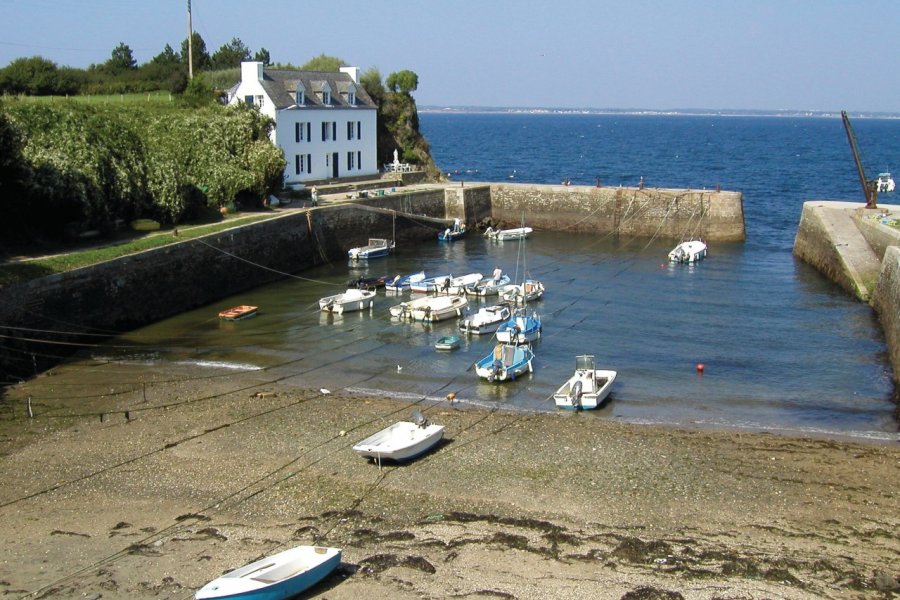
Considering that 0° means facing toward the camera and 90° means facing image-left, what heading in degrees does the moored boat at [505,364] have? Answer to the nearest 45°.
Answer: approximately 225°

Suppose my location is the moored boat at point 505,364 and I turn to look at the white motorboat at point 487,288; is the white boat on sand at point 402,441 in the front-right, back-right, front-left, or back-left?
back-left

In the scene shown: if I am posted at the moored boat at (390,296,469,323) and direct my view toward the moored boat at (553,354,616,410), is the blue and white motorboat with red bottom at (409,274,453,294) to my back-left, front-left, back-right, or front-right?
back-left

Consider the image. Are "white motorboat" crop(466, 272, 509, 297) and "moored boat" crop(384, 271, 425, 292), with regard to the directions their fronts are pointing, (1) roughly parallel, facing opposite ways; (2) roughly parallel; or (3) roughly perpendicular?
roughly parallel

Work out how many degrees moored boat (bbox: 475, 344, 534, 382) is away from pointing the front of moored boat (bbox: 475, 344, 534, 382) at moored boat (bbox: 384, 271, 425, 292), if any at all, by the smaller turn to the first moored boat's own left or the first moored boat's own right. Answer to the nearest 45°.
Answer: approximately 45° to the first moored boat's own left

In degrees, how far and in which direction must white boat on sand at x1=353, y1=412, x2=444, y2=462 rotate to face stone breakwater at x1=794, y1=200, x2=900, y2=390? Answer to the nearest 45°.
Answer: approximately 180°

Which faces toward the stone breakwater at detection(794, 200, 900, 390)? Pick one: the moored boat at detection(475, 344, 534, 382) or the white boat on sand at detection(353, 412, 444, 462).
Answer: the moored boat

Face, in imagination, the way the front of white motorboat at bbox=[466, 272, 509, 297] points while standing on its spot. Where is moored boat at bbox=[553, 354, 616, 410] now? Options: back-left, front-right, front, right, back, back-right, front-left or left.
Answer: back-right

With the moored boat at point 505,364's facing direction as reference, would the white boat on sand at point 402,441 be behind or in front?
behind

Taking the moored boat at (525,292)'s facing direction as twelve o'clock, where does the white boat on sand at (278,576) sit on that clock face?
The white boat on sand is roughly at 5 o'clock from the moored boat.

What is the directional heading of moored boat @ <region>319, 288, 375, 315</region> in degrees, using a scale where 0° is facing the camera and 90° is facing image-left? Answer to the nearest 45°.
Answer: approximately 225°

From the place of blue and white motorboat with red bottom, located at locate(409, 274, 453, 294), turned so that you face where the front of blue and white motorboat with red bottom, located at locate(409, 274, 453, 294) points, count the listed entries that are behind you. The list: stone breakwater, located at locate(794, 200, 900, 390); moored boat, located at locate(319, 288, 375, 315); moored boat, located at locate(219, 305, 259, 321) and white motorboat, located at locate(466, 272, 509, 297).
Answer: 2
